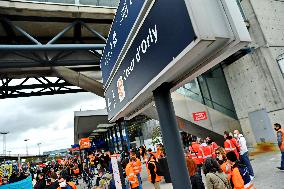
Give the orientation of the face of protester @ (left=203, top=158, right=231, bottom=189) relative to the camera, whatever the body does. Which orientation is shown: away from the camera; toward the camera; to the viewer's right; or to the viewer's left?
away from the camera

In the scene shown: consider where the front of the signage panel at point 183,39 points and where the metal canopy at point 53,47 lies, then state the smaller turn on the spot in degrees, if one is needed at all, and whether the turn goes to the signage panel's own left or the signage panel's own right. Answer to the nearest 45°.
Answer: approximately 90° to the signage panel's own right

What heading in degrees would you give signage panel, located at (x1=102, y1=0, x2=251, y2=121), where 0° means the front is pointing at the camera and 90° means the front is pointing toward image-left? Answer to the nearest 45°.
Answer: approximately 45°

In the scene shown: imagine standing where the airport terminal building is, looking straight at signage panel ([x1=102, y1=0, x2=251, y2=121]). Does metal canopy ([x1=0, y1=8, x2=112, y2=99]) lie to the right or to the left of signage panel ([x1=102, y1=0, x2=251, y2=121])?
right
